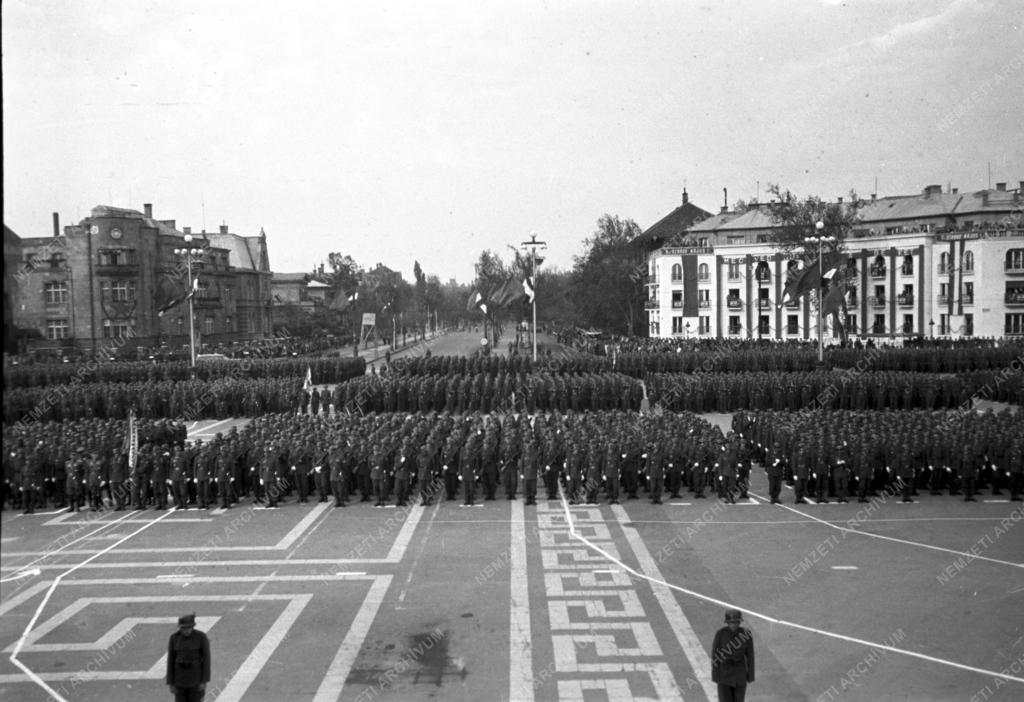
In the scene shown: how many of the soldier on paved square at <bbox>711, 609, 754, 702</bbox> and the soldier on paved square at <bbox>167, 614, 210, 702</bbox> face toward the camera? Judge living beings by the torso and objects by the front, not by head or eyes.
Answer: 2

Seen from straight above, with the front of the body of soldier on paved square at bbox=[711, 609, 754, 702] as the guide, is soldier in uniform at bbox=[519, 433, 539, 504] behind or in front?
behind

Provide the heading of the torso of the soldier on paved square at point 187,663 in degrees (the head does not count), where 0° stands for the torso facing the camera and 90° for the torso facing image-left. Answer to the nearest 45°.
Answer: approximately 0°

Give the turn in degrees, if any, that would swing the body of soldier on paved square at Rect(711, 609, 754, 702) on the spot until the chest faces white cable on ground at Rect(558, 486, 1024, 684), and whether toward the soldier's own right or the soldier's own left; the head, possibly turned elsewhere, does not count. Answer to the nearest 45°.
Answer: approximately 180°

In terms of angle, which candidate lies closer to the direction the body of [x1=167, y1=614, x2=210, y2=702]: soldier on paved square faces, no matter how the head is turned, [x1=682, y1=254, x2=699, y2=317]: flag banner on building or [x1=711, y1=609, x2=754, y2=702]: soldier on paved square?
the soldier on paved square

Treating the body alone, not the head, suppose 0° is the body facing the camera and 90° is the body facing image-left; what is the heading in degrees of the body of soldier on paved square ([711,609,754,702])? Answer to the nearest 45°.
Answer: approximately 0°

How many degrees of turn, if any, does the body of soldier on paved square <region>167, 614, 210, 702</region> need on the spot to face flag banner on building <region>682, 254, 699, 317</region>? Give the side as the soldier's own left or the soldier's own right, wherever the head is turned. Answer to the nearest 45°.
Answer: approximately 135° to the soldier's own left

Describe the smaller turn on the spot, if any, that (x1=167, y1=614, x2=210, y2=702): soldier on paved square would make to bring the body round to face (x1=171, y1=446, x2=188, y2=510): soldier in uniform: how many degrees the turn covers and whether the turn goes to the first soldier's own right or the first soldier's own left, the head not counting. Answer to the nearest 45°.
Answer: approximately 180°

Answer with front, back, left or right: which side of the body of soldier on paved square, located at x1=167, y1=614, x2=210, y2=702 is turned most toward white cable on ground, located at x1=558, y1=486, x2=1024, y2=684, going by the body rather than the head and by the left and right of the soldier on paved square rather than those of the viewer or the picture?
left

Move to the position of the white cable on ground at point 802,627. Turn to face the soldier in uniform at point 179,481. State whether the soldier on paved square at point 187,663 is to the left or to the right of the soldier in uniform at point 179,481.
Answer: left

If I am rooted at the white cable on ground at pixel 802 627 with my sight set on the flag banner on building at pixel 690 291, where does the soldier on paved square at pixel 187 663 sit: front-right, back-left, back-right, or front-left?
back-left
